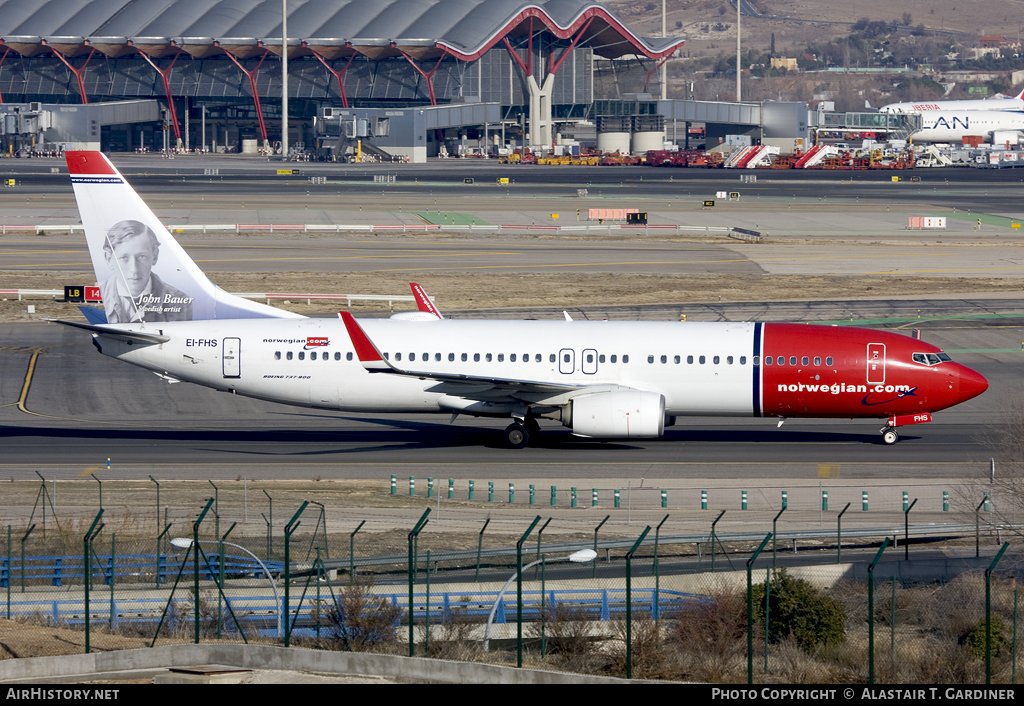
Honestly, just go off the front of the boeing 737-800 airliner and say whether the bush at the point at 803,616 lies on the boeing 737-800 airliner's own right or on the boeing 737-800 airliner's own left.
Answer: on the boeing 737-800 airliner's own right

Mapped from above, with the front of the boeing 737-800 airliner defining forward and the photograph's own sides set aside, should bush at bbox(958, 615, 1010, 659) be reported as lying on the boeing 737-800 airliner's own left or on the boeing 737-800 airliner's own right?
on the boeing 737-800 airliner's own right

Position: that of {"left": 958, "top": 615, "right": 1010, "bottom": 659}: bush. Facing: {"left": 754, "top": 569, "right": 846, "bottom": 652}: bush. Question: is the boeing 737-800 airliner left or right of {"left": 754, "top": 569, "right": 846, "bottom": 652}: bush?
right

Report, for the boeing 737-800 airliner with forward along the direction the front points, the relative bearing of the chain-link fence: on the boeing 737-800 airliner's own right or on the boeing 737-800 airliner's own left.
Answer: on the boeing 737-800 airliner's own right

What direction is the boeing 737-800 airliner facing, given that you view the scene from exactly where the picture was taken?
facing to the right of the viewer
